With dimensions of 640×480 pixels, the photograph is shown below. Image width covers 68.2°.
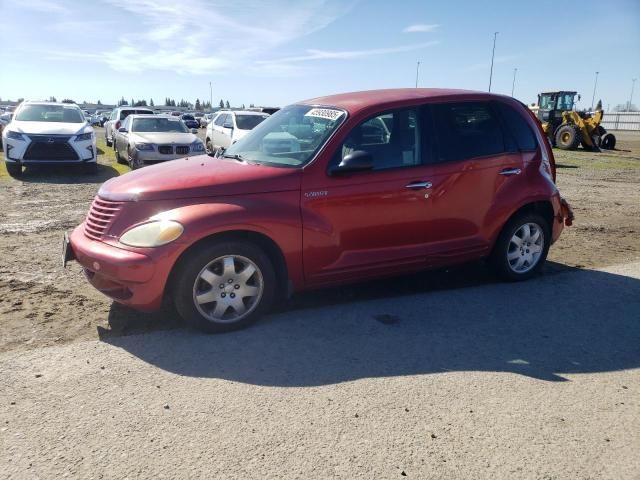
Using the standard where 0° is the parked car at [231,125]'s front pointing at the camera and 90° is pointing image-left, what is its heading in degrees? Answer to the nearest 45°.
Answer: approximately 315°

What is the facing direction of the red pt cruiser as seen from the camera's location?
facing the viewer and to the left of the viewer

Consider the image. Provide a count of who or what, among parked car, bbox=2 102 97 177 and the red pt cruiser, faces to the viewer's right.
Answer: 0

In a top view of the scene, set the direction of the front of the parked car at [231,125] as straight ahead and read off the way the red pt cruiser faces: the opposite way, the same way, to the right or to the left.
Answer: to the right

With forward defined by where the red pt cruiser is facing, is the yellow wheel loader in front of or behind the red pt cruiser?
behind

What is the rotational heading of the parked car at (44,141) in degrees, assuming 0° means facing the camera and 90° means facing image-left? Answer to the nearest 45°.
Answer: approximately 0°

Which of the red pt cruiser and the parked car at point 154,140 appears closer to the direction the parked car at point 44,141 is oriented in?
the red pt cruiser

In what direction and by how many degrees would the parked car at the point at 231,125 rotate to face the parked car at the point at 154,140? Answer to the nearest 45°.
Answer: approximately 90° to its right

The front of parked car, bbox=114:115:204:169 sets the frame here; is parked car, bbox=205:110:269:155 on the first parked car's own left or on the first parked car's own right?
on the first parked car's own left

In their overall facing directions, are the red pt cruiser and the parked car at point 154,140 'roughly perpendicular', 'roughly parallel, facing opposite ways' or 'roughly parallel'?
roughly perpendicular

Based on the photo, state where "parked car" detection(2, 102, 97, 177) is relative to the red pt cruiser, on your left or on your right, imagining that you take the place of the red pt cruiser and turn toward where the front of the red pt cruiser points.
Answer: on your right

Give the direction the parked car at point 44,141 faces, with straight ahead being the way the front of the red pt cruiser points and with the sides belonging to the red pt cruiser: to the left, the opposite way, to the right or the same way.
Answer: to the left

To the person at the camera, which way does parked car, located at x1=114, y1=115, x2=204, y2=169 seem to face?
facing the viewer and to the right of the viewer
